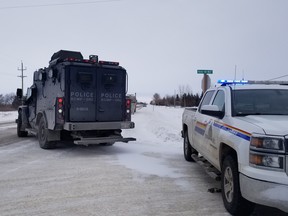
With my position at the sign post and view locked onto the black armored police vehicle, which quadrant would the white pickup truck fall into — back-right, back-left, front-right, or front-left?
front-left

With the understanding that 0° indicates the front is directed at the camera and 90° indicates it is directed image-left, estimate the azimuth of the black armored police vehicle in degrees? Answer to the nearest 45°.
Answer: approximately 135°

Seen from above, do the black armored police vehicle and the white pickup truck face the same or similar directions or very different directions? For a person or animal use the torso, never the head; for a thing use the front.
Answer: very different directions

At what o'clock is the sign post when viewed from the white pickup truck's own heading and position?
The sign post is roughly at 7 o'clock from the white pickup truck.

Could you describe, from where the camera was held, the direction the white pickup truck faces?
facing the viewer and to the right of the viewer

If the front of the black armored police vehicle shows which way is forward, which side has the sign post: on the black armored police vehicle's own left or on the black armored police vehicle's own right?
on the black armored police vehicle's own right

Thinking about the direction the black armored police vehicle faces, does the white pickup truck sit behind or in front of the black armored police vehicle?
behind

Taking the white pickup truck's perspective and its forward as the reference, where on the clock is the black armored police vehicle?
The black armored police vehicle is roughly at 6 o'clock from the white pickup truck.
